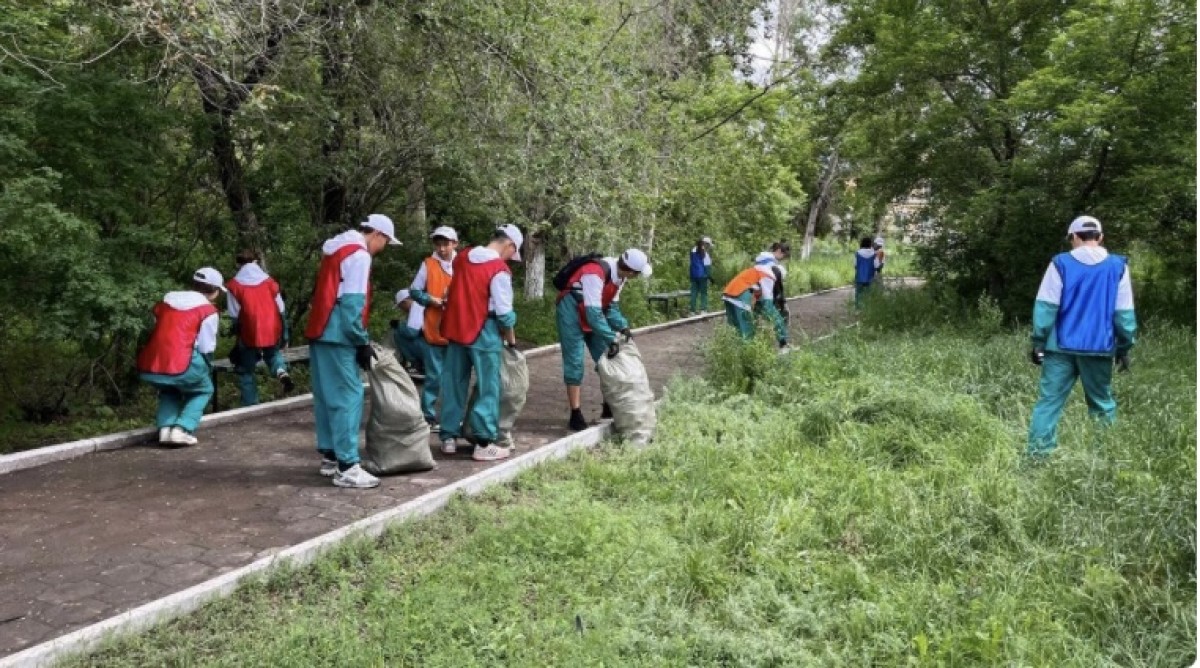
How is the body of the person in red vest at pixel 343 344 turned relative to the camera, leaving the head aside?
to the viewer's right

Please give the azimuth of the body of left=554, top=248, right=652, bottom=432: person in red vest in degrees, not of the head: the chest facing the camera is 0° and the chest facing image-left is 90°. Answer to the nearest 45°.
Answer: approximately 270°

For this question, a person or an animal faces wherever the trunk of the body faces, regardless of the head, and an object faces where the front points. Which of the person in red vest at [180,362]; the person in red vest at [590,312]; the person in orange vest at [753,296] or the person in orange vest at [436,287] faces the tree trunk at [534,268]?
the person in red vest at [180,362]

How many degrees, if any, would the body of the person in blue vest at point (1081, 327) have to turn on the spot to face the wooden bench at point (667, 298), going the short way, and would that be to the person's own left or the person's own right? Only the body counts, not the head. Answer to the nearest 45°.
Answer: approximately 45° to the person's own left

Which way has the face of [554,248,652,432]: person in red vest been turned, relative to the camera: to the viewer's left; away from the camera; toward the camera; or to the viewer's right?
to the viewer's right

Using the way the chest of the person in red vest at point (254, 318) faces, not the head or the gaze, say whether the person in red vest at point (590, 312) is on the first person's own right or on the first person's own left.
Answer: on the first person's own right

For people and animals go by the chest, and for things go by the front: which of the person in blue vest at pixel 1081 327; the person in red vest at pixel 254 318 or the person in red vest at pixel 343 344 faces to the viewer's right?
the person in red vest at pixel 343 344

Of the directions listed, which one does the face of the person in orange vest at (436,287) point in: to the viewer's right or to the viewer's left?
to the viewer's left

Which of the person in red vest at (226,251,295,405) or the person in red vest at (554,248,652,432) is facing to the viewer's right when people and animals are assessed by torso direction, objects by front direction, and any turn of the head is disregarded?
the person in red vest at (554,248,652,432)

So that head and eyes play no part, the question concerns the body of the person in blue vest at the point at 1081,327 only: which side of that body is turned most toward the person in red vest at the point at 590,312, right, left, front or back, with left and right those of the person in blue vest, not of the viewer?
left

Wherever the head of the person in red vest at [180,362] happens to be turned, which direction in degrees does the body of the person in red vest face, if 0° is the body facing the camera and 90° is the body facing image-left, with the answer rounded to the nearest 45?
approximately 225°

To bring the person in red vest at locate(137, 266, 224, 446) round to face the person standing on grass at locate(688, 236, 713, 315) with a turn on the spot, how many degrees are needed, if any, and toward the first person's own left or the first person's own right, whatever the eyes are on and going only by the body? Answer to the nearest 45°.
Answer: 0° — they already face them
